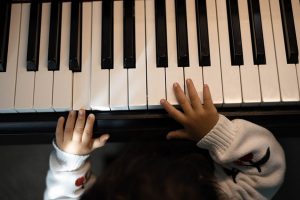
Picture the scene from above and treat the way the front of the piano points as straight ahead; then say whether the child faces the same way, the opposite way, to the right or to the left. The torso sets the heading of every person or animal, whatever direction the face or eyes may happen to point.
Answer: the opposite way

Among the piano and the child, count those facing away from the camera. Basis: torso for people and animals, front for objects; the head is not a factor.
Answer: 1

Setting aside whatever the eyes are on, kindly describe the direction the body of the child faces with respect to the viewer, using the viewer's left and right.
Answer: facing away from the viewer

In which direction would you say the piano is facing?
toward the camera
